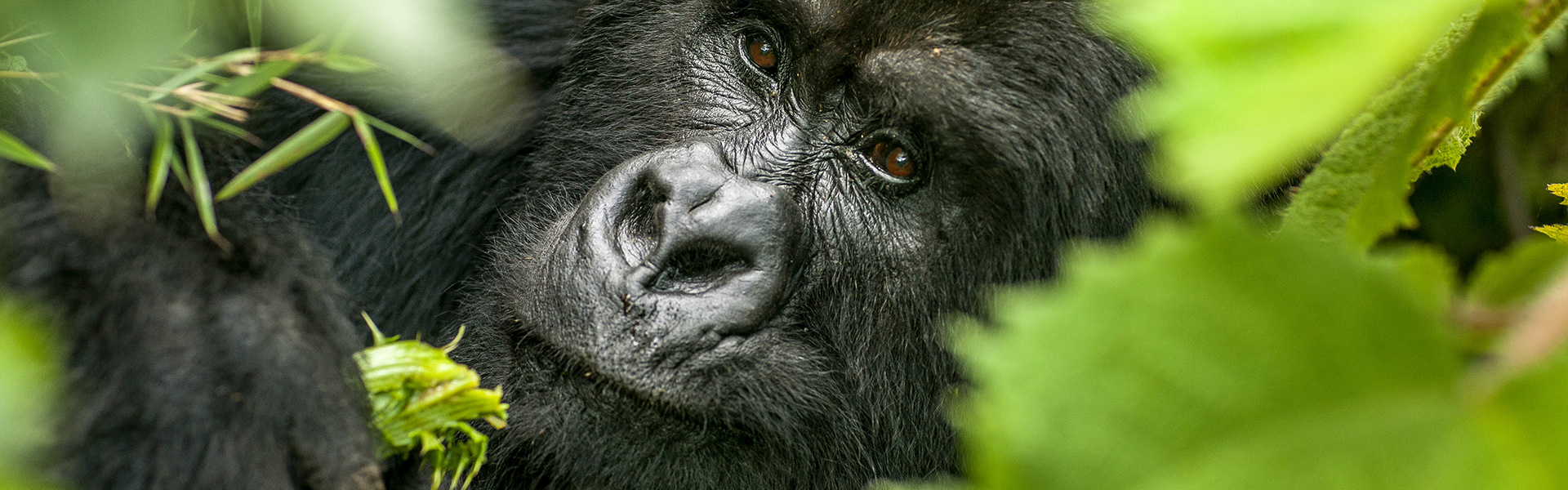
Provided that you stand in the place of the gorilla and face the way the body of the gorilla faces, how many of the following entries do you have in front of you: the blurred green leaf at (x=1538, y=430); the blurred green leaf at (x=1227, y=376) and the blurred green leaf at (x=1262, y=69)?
3

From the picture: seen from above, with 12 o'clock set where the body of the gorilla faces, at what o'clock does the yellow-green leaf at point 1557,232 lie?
The yellow-green leaf is roughly at 10 o'clock from the gorilla.

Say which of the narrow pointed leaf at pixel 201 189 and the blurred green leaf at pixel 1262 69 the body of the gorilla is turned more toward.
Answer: the blurred green leaf

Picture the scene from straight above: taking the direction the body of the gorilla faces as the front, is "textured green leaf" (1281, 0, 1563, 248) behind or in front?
in front

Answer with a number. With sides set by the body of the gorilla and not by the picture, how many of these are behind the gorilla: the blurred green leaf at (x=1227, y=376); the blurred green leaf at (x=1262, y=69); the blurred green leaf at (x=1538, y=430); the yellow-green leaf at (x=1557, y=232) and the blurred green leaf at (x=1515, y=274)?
0

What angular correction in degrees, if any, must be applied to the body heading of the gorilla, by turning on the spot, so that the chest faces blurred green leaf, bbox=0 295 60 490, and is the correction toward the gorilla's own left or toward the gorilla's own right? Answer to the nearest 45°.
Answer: approximately 45° to the gorilla's own right

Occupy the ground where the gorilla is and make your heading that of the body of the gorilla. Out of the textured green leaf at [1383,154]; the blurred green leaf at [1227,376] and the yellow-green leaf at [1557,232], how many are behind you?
0

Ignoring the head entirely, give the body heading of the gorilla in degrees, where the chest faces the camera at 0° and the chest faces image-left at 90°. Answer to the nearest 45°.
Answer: approximately 0°

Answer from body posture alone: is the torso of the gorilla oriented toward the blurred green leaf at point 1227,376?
yes

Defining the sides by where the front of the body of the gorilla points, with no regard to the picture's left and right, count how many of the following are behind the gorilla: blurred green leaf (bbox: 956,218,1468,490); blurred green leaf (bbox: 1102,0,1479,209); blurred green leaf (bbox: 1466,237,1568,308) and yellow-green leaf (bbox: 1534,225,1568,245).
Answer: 0

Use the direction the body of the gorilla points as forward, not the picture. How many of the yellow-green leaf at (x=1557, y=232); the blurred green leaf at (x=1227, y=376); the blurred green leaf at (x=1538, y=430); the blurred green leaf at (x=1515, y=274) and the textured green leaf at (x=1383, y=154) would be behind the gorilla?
0

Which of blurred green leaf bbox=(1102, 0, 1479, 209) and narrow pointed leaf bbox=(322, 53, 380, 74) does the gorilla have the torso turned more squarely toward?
the blurred green leaf

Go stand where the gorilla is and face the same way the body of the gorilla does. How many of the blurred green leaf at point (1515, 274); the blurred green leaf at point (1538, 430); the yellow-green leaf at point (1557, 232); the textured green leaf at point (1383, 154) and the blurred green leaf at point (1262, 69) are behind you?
0
